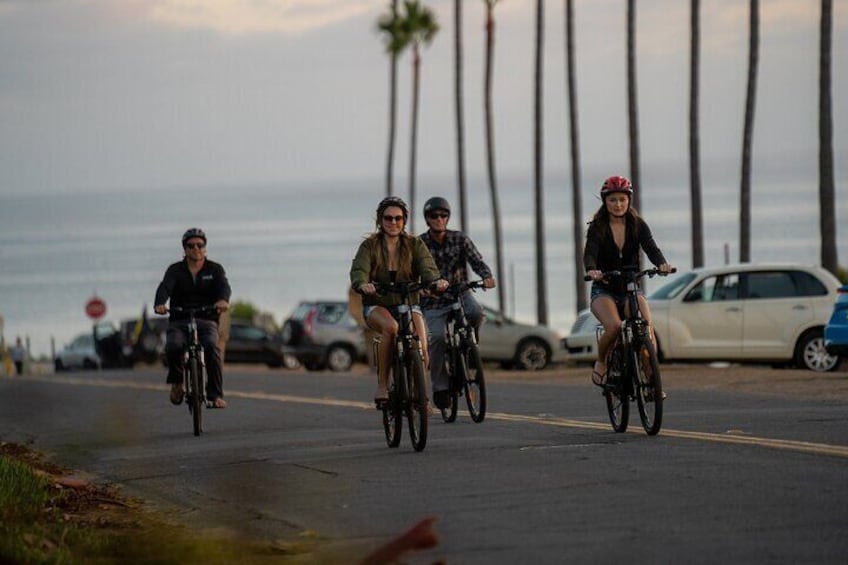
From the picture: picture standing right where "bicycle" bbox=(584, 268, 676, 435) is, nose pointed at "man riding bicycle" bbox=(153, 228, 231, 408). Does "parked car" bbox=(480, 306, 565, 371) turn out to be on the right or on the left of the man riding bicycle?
right

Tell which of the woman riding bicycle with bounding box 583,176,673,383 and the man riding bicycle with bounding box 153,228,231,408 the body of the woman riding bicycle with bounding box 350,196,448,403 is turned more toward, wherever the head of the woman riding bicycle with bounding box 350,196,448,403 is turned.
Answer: the woman riding bicycle

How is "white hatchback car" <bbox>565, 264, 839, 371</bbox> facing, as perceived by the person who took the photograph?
facing to the left of the viewer

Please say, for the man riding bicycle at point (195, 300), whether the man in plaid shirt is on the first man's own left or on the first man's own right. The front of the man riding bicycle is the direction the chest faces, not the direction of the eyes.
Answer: on the first man's own left

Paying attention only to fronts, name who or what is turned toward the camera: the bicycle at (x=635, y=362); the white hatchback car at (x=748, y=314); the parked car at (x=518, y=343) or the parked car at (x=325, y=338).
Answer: the bicycle

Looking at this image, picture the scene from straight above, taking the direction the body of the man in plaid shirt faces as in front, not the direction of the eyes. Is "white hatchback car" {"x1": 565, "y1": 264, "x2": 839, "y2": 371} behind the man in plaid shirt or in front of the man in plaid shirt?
behind

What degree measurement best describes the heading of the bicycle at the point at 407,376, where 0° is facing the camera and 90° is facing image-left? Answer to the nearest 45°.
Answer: approximately 0°

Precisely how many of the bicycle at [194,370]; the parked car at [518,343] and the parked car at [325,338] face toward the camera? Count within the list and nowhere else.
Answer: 1
